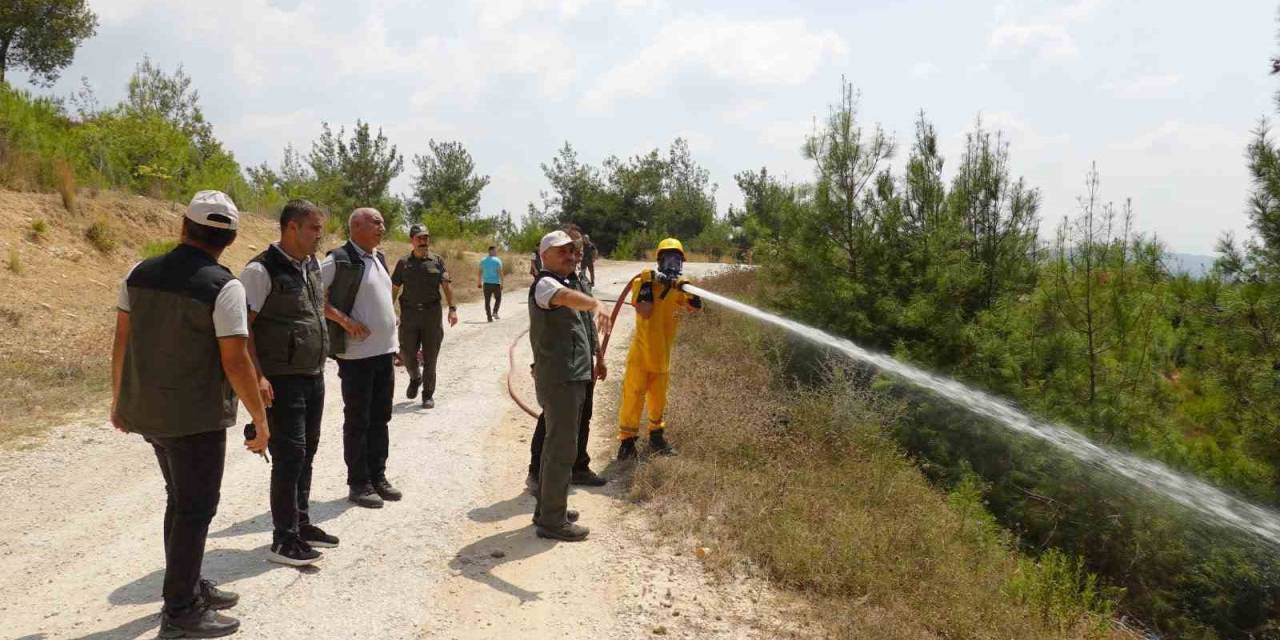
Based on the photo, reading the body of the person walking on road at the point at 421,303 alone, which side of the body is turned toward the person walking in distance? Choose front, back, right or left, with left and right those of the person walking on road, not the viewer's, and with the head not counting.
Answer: back

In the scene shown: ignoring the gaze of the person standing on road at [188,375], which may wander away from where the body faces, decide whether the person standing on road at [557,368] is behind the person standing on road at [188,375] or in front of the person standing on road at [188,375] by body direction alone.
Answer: in front

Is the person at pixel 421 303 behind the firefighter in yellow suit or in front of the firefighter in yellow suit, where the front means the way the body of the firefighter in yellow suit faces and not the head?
behind

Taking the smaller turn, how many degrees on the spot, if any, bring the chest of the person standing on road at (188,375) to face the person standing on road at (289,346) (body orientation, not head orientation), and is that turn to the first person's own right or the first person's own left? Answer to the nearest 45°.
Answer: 0° — they already face them

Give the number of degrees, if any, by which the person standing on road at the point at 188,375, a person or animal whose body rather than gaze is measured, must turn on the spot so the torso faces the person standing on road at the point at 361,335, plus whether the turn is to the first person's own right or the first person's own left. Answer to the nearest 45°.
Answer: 0° — they already face them

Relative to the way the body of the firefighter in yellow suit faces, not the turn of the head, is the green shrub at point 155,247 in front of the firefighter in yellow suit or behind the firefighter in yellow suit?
behind

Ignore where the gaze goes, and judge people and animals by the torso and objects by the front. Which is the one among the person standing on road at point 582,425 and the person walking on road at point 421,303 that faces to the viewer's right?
the person standing on road at point 582,425

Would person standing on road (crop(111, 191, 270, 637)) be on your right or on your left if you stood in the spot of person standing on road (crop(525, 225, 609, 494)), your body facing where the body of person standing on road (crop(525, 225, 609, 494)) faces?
on your right

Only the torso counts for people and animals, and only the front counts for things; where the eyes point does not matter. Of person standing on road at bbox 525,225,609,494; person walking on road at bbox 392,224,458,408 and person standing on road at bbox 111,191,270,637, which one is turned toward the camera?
person walking on road at bbox 392,224,458,408

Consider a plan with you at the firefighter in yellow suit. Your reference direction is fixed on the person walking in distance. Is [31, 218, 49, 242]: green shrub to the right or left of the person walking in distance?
left

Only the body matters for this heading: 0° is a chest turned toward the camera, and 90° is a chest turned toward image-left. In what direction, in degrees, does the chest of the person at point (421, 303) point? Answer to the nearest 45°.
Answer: approximately 0°

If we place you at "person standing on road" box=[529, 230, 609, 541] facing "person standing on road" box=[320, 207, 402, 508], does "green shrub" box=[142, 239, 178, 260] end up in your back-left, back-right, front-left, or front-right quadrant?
front-right

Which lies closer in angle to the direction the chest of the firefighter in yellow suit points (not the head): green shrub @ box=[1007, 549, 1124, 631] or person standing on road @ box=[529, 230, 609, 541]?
the green shrub

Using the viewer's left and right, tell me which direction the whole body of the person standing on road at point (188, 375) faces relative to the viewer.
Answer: facing away from the viewer and to the right of the viewer

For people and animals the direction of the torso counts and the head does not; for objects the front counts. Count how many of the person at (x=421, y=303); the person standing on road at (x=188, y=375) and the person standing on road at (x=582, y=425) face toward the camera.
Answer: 1

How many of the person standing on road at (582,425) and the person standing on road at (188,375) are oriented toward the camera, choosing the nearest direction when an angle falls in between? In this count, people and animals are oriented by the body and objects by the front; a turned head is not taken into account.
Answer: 0
